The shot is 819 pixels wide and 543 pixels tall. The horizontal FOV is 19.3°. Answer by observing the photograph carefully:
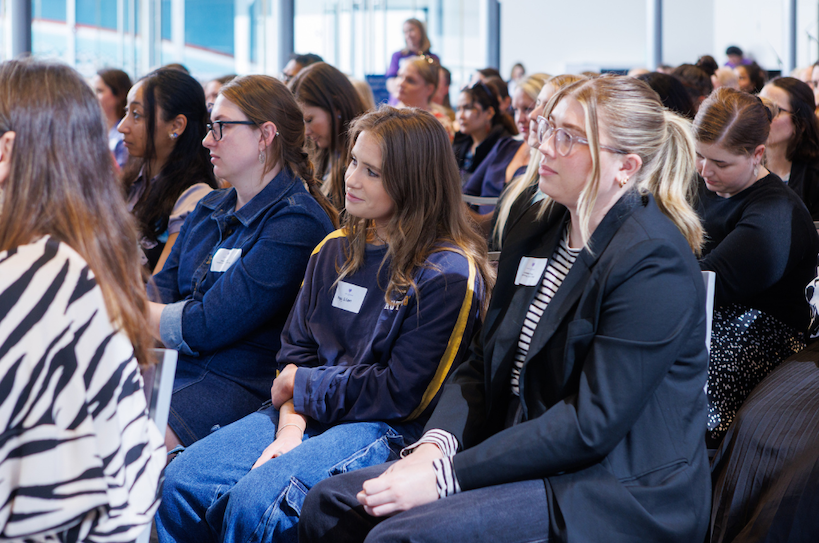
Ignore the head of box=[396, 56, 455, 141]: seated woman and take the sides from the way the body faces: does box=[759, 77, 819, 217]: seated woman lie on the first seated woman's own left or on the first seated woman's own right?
on the first seated woman's own left

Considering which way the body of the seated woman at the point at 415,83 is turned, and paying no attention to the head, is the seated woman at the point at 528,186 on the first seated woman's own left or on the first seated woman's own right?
on the first seated woman's own left

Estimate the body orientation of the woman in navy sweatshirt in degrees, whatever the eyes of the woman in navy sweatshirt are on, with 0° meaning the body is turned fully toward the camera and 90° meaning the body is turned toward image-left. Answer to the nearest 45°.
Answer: approximately 45°

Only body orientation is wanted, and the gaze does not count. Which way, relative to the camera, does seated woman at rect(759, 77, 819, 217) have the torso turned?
to the viewer's left

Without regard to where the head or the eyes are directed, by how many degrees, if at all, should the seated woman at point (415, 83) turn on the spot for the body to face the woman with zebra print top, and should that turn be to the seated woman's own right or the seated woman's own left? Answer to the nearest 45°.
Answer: approximately 45° to the seated woman's own left

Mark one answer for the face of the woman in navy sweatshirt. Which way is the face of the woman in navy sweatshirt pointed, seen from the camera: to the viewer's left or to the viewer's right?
to the viewer's left
